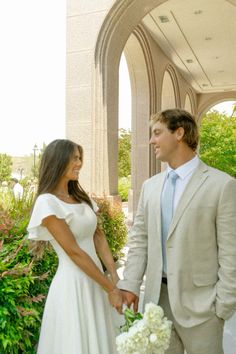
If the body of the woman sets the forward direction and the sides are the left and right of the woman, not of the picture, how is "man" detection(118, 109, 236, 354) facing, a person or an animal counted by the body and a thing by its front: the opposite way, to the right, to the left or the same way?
to the right

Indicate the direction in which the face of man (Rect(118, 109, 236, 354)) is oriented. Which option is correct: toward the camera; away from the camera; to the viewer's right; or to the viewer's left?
to the viewer's left

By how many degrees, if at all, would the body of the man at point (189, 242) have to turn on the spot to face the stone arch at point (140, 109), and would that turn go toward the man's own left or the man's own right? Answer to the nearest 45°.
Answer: approximately 135° to the man's own right

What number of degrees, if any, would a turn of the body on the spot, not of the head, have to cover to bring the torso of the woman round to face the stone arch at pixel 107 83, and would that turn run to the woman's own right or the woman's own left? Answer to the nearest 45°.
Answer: approximately 135° to the woman's own left

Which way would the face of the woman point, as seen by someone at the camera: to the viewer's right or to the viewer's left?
to the viewer's right

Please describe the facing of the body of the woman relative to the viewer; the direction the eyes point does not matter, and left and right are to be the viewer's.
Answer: facing the viewer and to the right of the viewer

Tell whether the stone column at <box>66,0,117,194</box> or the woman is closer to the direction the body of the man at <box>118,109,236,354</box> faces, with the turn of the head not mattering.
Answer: the woman

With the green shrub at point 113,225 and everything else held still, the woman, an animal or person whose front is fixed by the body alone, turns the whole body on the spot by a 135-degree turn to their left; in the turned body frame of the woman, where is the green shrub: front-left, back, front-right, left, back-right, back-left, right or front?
front

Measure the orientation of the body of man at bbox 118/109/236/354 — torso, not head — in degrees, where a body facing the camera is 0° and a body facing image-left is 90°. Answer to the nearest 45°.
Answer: approximately 45°

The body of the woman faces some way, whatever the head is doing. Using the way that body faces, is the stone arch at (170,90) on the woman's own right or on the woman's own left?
on the woman's own left

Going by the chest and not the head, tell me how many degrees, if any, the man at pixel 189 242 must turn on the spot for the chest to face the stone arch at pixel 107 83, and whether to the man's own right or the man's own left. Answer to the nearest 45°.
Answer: approximately 135° to the man's own right
